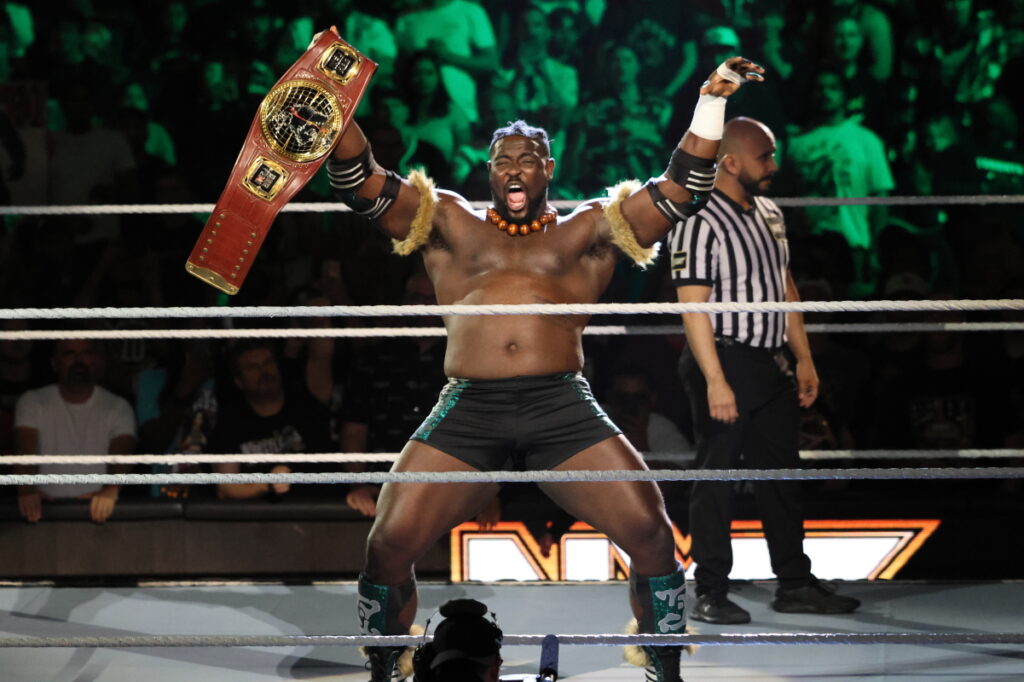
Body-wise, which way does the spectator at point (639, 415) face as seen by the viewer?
toward the camera

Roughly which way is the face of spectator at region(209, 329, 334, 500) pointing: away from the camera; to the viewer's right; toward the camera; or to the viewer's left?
toward the camera

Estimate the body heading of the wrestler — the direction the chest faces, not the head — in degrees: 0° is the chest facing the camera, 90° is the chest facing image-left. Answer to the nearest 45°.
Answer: approximately 0°

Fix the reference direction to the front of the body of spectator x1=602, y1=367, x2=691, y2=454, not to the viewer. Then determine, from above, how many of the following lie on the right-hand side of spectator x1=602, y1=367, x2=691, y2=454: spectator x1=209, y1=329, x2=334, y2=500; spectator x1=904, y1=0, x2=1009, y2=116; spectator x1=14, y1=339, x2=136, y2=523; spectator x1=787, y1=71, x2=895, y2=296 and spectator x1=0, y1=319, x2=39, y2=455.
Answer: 3

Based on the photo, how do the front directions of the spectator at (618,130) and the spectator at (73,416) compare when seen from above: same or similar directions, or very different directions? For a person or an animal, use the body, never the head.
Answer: same or similar directions

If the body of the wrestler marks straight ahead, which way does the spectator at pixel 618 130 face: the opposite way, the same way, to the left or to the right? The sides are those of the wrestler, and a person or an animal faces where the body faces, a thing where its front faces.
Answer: the same way

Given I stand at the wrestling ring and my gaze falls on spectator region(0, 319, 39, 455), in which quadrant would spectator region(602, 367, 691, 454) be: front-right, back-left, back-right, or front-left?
front-right

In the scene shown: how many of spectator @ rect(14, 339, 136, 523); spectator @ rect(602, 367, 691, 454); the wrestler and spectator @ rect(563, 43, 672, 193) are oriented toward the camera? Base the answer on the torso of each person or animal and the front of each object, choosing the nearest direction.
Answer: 4

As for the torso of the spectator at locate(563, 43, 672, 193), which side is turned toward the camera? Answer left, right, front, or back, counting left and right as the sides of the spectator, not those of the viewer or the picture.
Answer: front

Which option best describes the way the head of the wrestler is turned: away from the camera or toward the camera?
toward the camera

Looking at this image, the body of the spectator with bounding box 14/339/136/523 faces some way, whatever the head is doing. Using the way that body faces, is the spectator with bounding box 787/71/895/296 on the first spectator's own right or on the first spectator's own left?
on the first spectator's own left

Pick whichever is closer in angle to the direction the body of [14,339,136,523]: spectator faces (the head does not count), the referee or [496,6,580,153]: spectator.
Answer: the referee

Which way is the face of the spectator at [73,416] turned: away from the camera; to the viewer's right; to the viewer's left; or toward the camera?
toward the camera

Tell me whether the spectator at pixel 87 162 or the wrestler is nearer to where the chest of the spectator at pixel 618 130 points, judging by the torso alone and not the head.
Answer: the wrestler

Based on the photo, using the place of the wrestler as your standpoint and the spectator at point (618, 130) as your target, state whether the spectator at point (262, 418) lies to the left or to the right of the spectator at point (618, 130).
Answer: left

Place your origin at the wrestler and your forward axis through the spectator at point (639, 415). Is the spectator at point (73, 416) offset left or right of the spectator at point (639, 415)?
left

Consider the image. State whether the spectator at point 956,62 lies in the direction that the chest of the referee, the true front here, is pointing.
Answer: no
